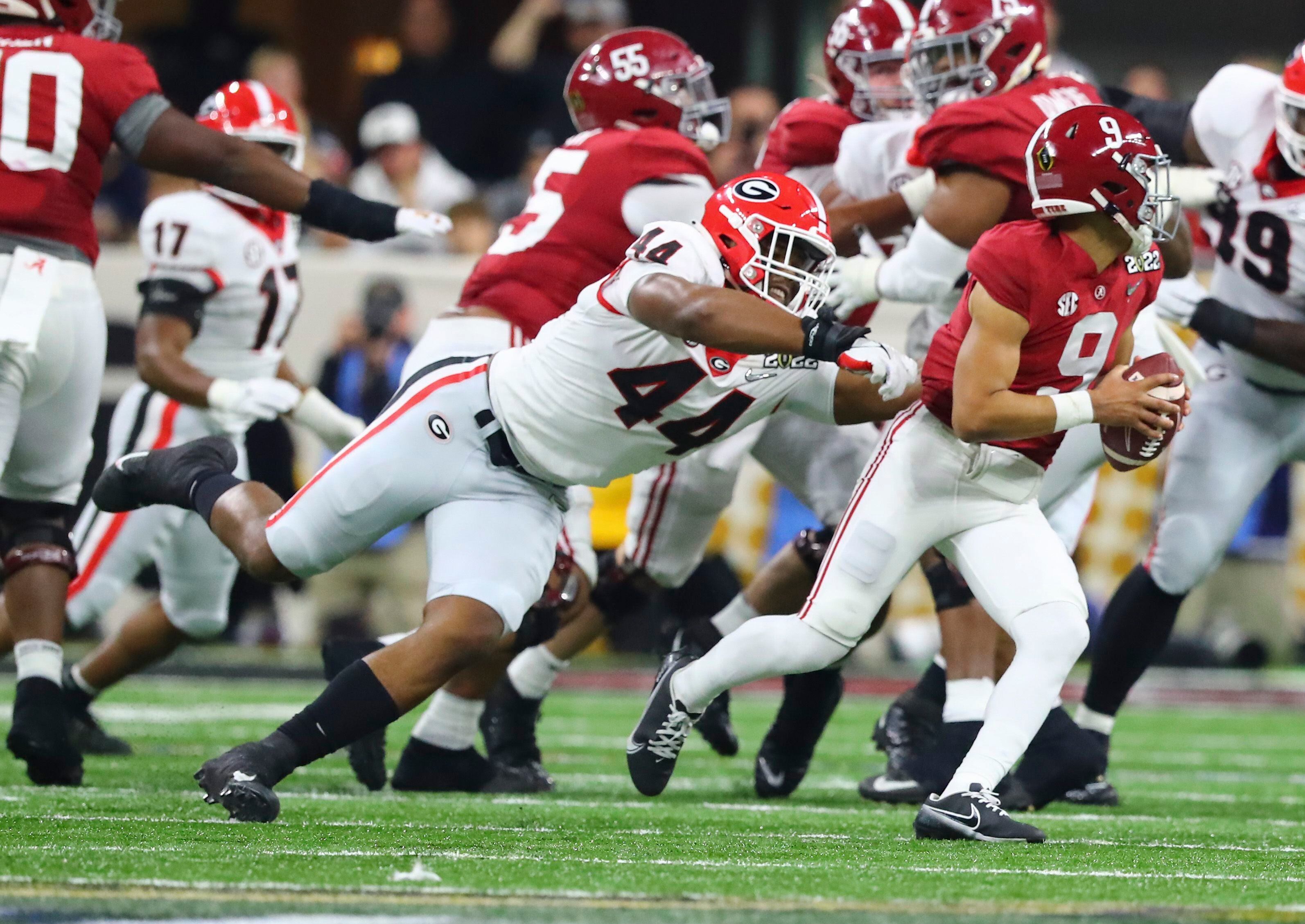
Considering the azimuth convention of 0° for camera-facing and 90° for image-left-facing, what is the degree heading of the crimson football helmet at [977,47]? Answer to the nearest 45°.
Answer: approximately 45°

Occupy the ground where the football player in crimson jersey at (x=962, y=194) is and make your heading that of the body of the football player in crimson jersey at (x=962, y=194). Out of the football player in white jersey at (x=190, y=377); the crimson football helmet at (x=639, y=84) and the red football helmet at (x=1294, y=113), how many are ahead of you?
2

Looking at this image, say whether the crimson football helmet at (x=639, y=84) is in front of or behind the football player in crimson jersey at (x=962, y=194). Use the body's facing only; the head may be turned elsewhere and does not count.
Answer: in front

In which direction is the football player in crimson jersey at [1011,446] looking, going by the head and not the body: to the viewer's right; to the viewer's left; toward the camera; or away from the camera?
to the viewer's right

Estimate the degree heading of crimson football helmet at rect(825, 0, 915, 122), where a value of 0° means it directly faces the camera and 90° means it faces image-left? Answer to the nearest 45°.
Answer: approximately 315°

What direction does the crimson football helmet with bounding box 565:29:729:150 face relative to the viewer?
to the viewer's right

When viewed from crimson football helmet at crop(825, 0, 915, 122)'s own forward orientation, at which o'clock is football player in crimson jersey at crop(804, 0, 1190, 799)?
The football player in crimson jersey is roughly at 1 o'clock from the crimson football helmet.

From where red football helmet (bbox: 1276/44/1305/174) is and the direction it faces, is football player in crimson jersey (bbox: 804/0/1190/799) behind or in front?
in front
